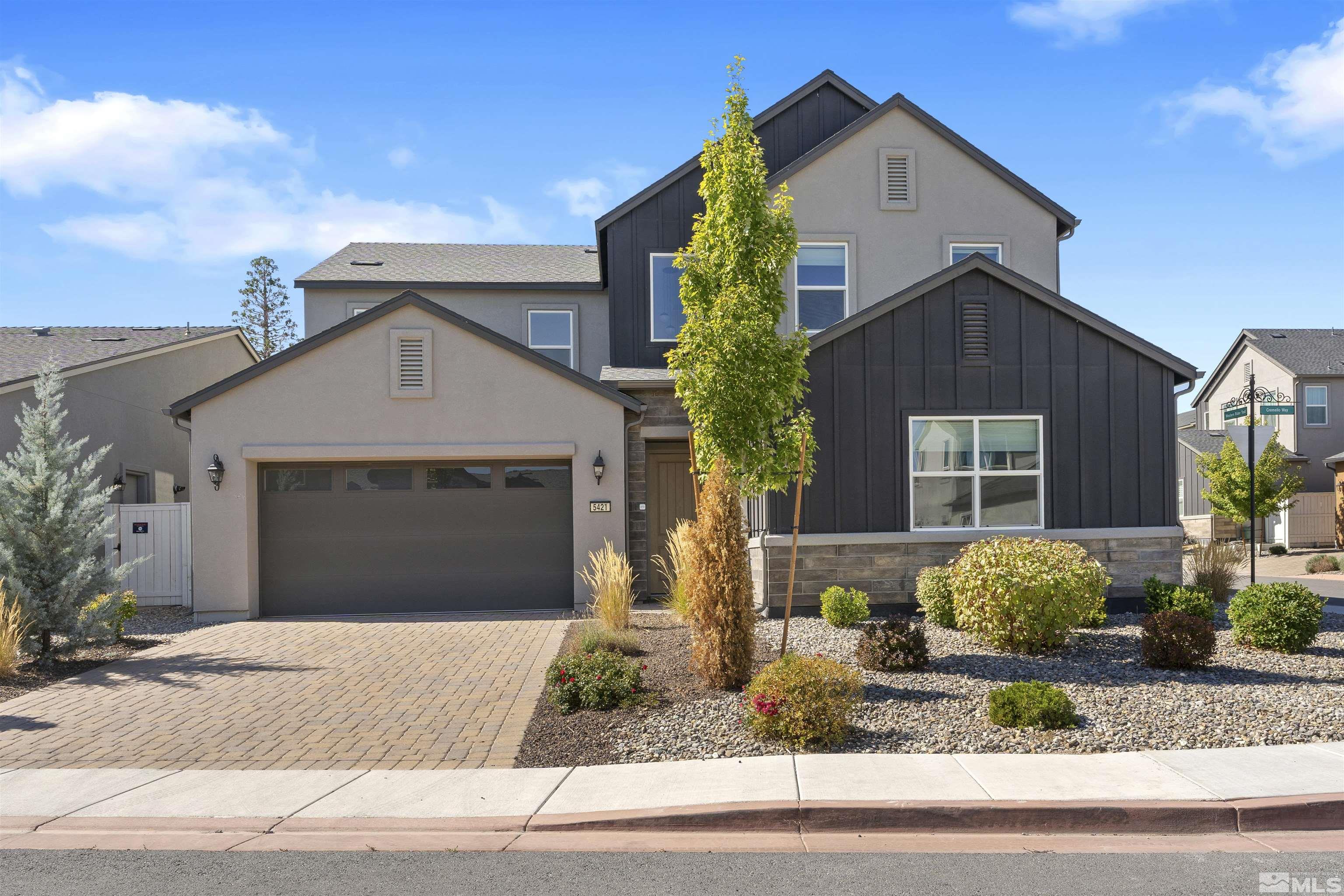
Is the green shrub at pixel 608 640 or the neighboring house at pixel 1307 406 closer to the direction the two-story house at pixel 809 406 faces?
the green shrub

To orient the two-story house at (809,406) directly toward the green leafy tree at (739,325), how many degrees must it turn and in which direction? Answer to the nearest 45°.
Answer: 0° — it already faces it

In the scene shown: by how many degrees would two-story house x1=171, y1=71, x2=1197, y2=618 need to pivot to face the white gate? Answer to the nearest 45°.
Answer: approximately 90° to its right

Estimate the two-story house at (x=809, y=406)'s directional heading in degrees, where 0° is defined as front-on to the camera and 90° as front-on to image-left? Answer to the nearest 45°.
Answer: approximately 0°

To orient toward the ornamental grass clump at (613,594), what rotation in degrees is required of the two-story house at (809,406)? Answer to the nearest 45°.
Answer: approximately 45° to its right

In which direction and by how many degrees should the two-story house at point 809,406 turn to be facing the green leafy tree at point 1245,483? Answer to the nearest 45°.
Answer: approximately 135° to its left

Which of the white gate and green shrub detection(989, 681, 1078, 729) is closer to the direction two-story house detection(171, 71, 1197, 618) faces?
the green shrub

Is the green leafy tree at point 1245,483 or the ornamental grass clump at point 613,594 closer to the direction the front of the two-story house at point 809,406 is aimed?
the ornamental grass clump

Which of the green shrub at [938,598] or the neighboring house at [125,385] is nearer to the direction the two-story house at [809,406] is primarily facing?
the green shrub
